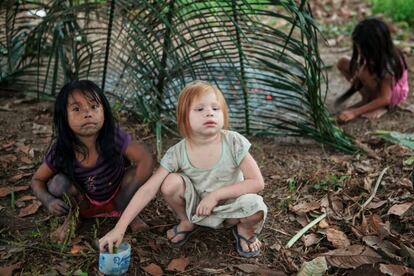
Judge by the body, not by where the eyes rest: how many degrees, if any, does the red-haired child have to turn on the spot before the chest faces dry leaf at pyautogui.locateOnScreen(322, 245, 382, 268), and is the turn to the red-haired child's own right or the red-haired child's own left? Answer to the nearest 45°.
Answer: approximately 90° to the red-haired child's own left

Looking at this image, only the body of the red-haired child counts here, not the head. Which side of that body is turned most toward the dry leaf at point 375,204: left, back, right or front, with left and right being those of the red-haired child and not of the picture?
left

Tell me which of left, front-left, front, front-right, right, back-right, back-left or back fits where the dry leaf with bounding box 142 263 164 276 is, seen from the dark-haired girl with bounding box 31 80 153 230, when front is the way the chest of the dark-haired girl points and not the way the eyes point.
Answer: front-left

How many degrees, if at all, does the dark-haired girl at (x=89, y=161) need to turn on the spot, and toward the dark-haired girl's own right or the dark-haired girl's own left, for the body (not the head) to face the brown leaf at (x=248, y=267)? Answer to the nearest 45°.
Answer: approximately 45° to the dark-haired girl's own left

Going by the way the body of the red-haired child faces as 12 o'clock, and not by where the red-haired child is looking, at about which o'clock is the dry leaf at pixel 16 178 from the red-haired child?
The dry leaf is roughly at 4 o'clock from the red-haired child.

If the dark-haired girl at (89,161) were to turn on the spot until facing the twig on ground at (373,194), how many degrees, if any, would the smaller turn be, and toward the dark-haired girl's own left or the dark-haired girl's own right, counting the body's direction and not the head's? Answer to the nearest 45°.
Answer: approximately 90° to the dark-haired girl's own left

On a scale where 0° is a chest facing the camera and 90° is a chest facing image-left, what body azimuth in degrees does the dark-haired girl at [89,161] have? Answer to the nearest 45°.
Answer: approximately 0°

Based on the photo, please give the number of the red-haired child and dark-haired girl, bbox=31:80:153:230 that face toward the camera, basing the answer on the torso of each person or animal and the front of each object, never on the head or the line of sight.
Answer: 2

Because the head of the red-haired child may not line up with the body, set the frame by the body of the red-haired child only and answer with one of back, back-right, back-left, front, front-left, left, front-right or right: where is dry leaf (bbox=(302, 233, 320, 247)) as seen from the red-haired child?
left

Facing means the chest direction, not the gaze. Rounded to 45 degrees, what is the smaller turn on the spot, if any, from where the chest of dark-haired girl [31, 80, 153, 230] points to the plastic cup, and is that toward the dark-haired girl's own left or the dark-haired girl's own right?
0° — they already face it
